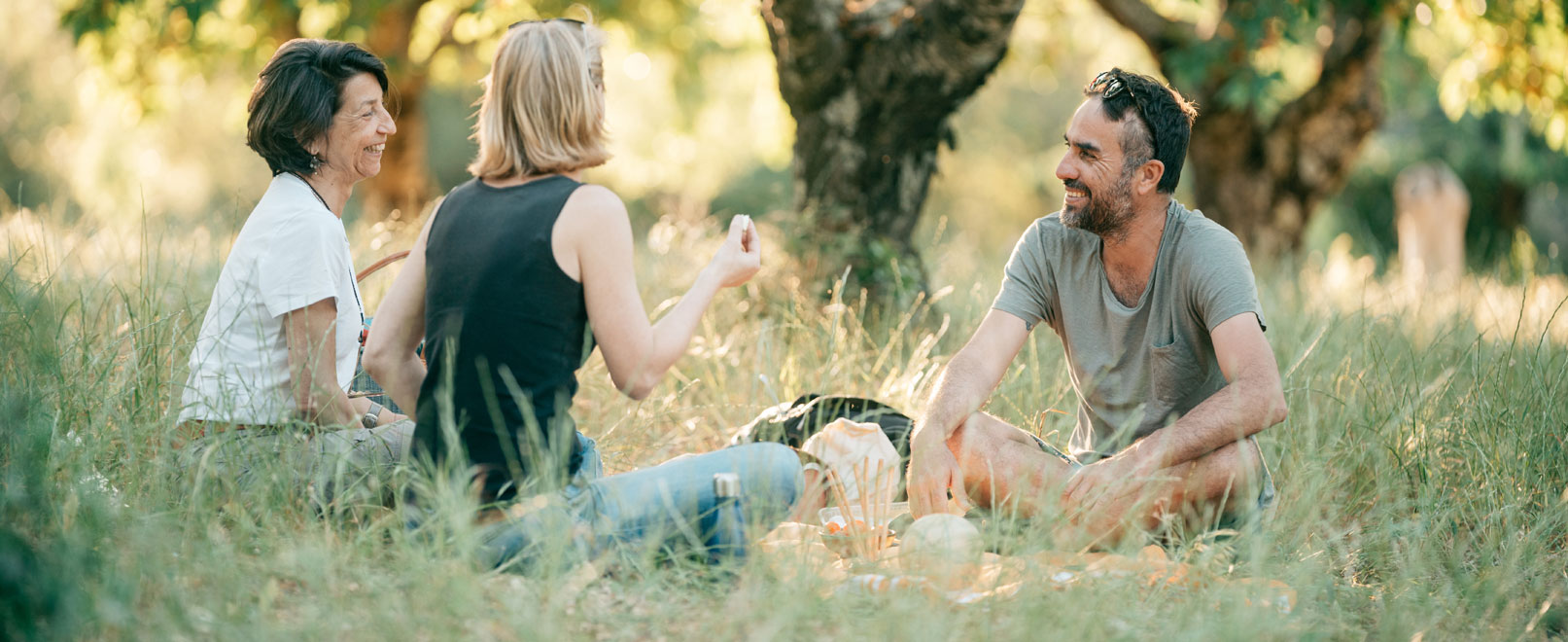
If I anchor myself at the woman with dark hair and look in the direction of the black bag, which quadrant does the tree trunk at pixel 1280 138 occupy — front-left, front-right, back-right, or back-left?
front-left

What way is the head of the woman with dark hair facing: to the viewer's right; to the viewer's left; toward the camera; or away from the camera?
to the viewer's right

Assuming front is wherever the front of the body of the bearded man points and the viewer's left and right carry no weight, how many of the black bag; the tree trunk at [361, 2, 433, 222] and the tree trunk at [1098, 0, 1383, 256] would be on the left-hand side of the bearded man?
0

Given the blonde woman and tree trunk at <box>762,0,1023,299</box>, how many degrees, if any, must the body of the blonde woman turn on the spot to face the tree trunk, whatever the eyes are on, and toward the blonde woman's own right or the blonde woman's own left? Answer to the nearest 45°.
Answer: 0° — they already face it

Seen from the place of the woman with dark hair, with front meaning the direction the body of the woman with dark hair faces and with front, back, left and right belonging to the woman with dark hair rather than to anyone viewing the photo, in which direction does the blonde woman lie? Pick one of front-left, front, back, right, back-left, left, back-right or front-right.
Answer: front-right

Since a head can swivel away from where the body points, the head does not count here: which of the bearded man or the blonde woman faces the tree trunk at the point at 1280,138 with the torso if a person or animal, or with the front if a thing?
the blonde woman

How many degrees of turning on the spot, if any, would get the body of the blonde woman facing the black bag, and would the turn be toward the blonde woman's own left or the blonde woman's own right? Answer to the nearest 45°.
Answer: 0° — they already face it

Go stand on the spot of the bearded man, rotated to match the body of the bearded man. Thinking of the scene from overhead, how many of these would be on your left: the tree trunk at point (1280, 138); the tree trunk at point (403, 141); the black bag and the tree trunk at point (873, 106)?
0

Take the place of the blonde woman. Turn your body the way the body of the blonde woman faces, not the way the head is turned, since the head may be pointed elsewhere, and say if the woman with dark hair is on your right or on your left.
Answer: on your left

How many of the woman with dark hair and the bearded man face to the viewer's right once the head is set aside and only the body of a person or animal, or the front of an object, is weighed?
1

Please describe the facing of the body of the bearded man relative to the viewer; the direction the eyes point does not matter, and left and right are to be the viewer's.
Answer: facing the viewer and to the left of the viewer

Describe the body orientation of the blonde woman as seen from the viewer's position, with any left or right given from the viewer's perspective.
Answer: facing away from the viewer and to the right of the viewer

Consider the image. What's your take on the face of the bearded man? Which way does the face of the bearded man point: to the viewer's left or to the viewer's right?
to the viewer's left

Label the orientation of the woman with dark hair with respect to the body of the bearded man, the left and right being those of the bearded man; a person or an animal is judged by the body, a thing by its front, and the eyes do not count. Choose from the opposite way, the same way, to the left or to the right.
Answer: the opposite way

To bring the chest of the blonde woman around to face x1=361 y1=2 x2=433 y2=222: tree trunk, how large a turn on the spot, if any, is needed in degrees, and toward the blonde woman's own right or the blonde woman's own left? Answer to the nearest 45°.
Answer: approximately 45° to the blonde woman's own left

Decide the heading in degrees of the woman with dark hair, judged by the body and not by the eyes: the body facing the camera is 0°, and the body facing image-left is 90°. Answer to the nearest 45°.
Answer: approximately 270°

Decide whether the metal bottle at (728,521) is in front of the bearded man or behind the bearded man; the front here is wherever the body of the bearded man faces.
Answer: in front

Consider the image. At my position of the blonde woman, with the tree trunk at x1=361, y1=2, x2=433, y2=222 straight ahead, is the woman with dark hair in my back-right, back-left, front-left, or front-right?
front-left

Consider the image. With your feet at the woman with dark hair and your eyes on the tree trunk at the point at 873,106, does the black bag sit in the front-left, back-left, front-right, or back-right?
front-right
